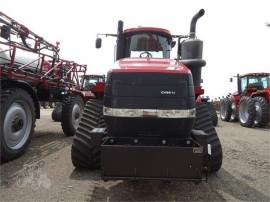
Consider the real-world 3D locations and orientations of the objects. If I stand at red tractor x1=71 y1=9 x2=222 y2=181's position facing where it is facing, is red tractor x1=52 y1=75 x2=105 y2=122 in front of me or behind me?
behind

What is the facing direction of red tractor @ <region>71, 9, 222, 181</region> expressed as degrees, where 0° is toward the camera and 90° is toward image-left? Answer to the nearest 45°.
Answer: approximately 0°

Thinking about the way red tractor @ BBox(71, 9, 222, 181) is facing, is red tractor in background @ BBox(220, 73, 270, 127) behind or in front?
behind
